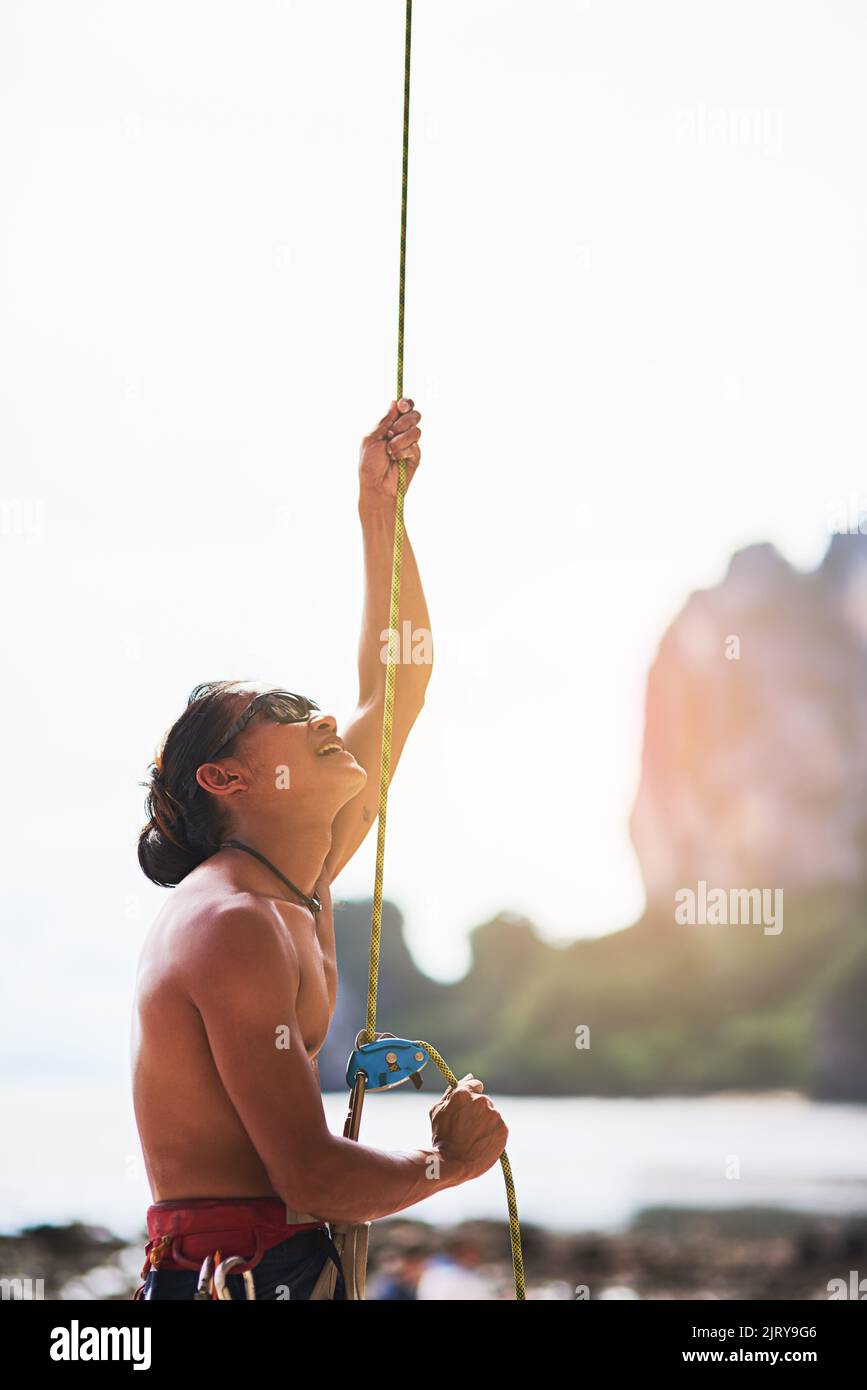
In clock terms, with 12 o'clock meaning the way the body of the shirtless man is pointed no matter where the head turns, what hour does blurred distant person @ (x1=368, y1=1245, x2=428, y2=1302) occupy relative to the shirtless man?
The blurred distant person is roughly at 9 o'clock from the shirtless man.

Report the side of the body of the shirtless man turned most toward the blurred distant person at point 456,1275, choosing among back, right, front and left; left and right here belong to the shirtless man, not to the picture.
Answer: left

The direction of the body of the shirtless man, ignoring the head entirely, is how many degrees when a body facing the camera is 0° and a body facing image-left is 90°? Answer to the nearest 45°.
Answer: approximately 270°

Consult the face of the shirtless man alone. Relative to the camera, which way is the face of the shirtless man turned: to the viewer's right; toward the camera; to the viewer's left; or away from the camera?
to the viewer's right
